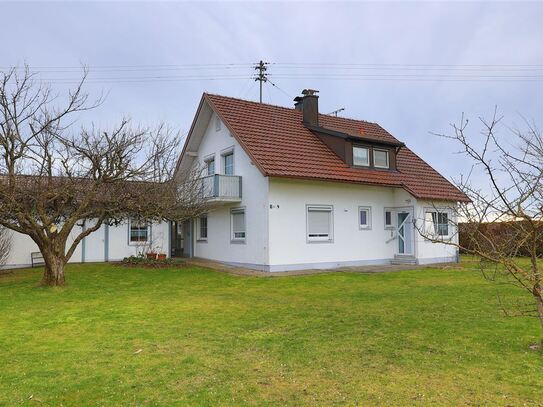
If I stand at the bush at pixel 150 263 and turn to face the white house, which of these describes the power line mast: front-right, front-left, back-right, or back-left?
front-left

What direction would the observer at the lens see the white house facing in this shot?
facing the viewer and to the right of the viewer

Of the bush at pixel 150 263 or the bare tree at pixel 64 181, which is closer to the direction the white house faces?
the bare tree

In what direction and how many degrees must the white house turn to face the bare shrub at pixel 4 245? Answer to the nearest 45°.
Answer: approximately 135° to its right

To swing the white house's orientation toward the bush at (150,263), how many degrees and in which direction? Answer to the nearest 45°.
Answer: approximately 135° to its right

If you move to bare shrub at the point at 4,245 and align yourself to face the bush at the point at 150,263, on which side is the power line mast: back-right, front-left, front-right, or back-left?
front-left

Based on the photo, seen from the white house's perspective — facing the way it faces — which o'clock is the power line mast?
The power line mast is roughly at 7 o'clock from the white house.

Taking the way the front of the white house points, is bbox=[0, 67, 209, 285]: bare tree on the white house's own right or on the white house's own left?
on the white house's own right

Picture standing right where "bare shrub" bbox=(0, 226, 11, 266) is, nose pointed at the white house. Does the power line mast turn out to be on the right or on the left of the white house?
left
